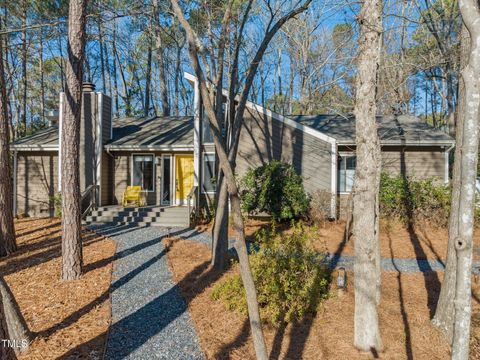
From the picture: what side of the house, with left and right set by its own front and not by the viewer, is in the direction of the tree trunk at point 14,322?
front

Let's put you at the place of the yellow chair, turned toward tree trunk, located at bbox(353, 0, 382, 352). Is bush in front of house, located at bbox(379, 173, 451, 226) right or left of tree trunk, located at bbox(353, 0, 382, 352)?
left

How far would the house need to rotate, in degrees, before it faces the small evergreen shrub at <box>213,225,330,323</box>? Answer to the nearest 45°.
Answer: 0° — it already faces it

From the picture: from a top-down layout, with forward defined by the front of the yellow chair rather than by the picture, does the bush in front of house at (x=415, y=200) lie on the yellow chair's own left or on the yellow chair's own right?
on the yellow chair's own left

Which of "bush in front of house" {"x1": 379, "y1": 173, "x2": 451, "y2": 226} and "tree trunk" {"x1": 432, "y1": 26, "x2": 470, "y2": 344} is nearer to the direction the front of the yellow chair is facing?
the tree trunk

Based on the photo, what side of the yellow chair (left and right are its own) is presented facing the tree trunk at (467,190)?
front

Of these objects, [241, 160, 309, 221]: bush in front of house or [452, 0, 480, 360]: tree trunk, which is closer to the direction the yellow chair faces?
the tree trunk

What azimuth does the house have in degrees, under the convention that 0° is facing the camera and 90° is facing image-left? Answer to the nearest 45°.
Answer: approximately 0°

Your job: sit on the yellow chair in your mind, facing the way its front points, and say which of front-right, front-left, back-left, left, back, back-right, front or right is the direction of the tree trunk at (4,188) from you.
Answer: front-right

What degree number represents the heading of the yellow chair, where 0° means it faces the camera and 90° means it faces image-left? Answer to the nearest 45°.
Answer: approximately 0°
